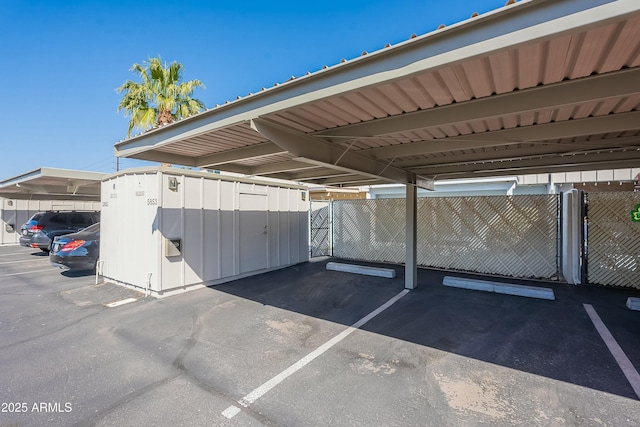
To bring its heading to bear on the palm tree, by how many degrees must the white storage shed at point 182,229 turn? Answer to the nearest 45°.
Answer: approximately 135° to its left

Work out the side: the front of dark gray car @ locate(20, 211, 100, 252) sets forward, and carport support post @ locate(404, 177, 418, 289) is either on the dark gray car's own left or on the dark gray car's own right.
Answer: on the dark gray car's own right

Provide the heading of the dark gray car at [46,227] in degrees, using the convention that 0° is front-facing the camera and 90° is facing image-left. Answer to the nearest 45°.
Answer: approximately 225°

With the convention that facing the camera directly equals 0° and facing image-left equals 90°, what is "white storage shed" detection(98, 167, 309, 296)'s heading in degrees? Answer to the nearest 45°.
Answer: approximately 315°

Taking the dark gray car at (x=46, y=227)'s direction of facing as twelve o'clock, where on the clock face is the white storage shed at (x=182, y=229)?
The white storage shed is roughly at 4 o'clock from the dark gray car.

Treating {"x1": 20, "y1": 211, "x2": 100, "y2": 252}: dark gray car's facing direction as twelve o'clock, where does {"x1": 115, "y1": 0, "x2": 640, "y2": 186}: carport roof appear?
The carport roof is roughly at 4 o'clock from the dark gray car.

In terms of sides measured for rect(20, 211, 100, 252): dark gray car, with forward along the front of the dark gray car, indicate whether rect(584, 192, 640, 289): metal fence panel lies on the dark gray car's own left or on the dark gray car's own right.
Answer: on the dark gray car's own right
